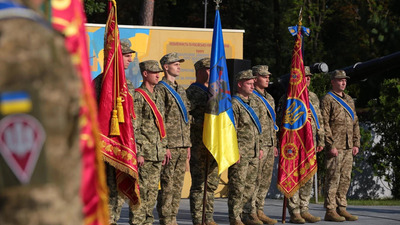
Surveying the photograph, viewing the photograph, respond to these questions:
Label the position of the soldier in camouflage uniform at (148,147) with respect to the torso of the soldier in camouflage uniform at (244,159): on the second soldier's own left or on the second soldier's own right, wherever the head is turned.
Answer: on the second soldier's own right

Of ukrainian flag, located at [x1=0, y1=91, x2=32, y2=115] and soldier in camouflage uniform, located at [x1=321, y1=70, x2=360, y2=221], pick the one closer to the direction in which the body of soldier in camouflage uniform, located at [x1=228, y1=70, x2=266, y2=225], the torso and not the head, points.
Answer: the ukrainian flag

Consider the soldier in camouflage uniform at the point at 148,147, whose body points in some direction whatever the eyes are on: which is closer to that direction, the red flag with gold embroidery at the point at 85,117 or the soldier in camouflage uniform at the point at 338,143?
the red flag with gold embroidery
